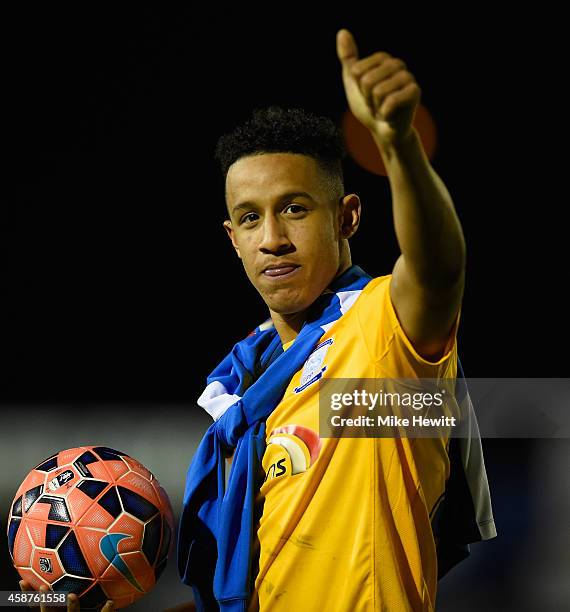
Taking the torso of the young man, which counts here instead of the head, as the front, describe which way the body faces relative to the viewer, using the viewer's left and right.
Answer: facing the viewer and to the left of the viewer
